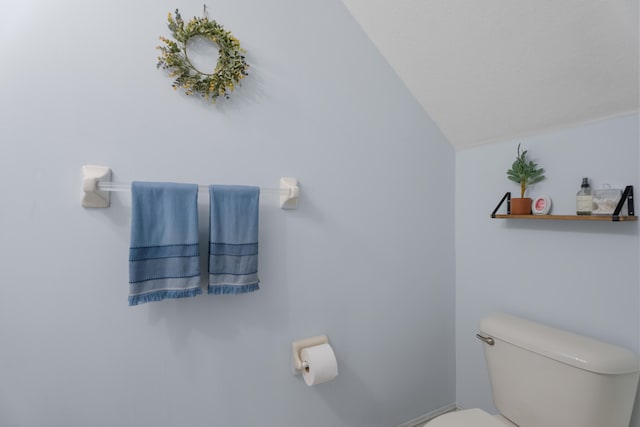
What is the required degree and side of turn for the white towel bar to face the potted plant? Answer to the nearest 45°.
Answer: approximately 90° to its left

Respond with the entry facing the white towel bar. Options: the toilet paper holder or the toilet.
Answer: the toilet

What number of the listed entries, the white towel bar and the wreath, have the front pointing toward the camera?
2

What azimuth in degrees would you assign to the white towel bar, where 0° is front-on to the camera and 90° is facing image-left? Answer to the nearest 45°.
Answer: approximately 0°

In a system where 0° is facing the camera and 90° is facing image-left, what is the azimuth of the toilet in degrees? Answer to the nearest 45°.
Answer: approximately 45°

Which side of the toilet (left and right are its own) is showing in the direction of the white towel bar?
front

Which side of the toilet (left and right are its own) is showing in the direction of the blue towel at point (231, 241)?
front

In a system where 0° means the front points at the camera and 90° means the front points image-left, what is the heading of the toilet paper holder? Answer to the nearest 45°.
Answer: approximately 315°

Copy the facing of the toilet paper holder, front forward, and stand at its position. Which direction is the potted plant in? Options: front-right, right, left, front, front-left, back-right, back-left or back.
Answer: front-left

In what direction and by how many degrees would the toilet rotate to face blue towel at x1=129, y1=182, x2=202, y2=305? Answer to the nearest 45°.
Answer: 0° — it already faces it

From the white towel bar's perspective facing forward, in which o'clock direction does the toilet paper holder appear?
The toilet paper holder is roughly at 9 o'clock from the white towel bar.
